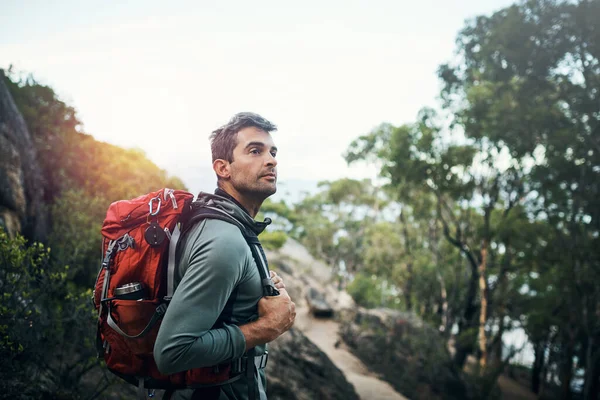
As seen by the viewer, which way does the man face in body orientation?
to the viewer's right

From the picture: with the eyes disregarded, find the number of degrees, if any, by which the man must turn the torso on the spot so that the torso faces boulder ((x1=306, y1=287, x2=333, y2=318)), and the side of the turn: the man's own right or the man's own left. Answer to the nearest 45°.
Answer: approximately 90° to the man's own left

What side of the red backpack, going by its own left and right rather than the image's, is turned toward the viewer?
left

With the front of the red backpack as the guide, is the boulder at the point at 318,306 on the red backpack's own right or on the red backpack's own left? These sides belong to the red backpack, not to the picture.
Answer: on the red backpack's own right
